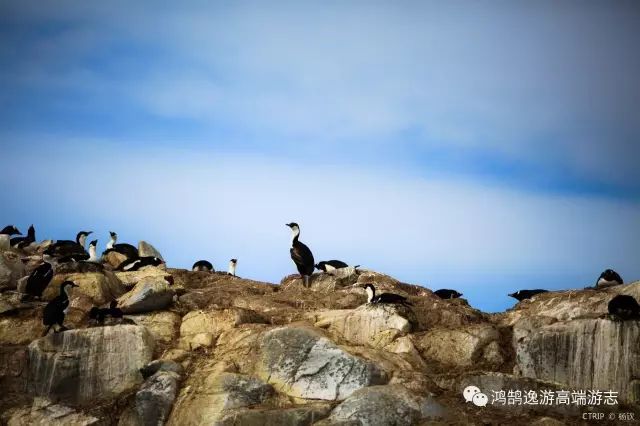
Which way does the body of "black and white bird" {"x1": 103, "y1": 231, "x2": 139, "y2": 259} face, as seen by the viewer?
to the viewer's left

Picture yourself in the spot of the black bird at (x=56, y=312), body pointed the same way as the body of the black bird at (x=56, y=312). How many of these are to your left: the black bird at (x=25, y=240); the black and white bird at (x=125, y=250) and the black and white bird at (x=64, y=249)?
3

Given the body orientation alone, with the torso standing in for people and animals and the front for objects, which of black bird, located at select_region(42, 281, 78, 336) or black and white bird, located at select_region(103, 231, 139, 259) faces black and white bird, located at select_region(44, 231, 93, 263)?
black and white bird, located at select_region(103, 231, 139, 259)

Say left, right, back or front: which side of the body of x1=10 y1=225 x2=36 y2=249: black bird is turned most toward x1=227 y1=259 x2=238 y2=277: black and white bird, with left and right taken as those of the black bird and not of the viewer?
front

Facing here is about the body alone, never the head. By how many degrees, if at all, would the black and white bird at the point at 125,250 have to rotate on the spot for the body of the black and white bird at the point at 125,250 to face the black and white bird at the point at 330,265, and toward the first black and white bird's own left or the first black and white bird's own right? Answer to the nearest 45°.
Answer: approximately 135° to the first black and white bird's own left

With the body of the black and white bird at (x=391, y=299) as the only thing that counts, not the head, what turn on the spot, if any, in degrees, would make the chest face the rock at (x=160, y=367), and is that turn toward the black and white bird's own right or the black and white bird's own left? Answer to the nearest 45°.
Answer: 0° — it already faces it

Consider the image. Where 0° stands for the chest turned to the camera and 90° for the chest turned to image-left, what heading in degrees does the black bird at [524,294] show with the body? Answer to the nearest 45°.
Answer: approximately 90°

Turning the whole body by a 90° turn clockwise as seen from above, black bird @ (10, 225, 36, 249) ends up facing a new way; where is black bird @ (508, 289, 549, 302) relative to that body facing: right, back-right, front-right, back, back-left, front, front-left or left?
front-left

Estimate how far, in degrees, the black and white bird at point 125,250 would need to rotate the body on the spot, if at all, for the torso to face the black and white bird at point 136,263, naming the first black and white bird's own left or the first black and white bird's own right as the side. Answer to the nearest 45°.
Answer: approximately 90° to the first black and white bird's own left

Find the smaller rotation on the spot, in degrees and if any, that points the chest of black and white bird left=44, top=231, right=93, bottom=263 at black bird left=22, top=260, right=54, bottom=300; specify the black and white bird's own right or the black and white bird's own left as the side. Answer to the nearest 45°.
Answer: approximately 90° to the black and white bird's own right

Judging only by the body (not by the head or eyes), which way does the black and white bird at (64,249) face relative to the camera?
to the viewer's right

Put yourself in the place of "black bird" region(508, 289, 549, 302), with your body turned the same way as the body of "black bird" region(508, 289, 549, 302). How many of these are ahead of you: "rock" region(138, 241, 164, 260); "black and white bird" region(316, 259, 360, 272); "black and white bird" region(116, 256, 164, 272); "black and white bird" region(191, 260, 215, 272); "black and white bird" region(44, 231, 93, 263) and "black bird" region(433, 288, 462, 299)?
6

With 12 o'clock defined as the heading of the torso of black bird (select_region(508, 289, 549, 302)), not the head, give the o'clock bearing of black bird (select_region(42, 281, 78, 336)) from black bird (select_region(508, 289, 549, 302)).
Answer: black bird (select_region(42, 281, 78, 336)) is roughly at 11 o'clock from black bird (select_region(508, 289, 549, 302)).
